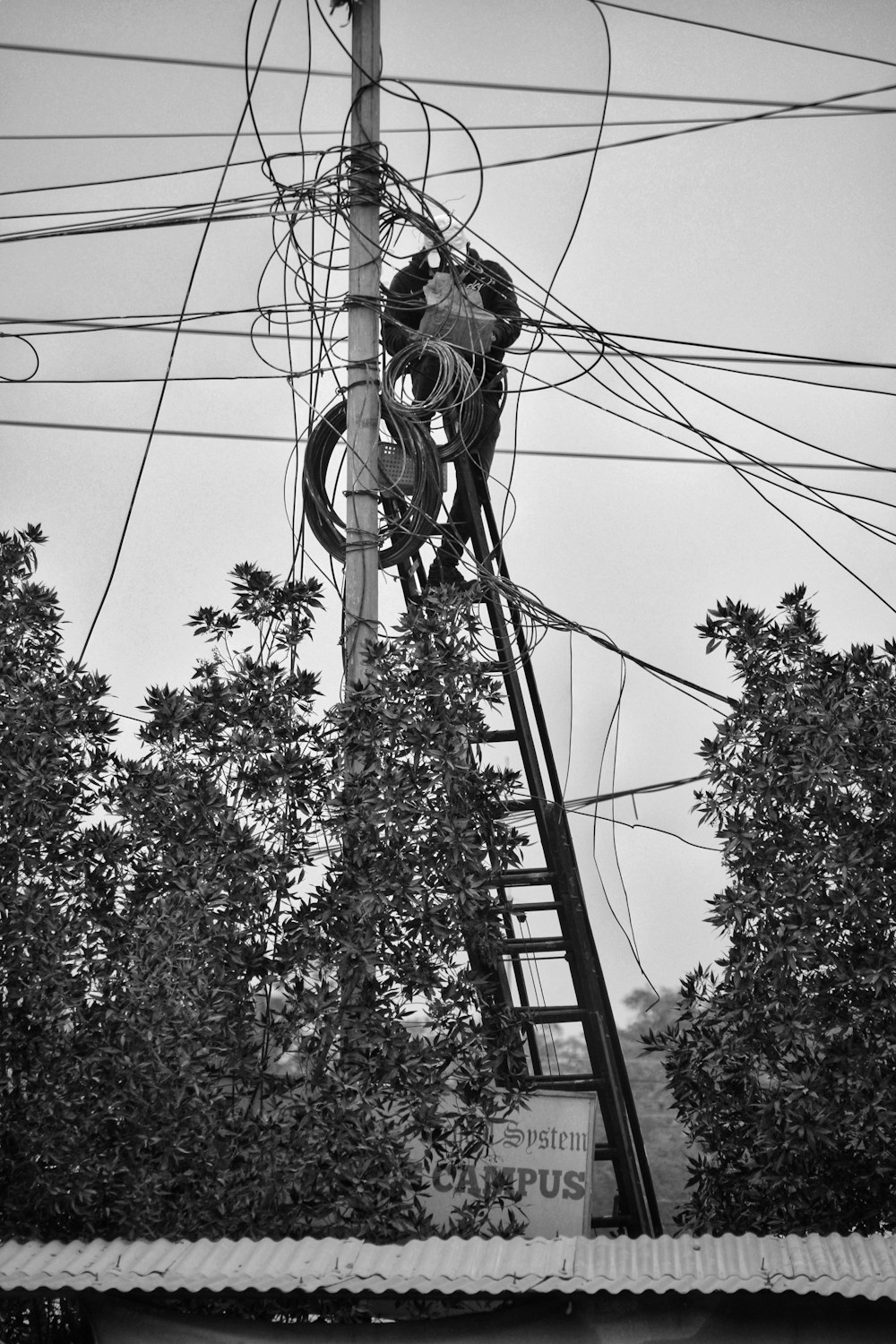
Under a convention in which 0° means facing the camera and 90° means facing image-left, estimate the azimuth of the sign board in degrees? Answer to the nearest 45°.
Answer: approximately 0°

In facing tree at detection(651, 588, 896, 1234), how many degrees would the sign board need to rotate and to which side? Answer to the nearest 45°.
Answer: approximately 45° to its left
